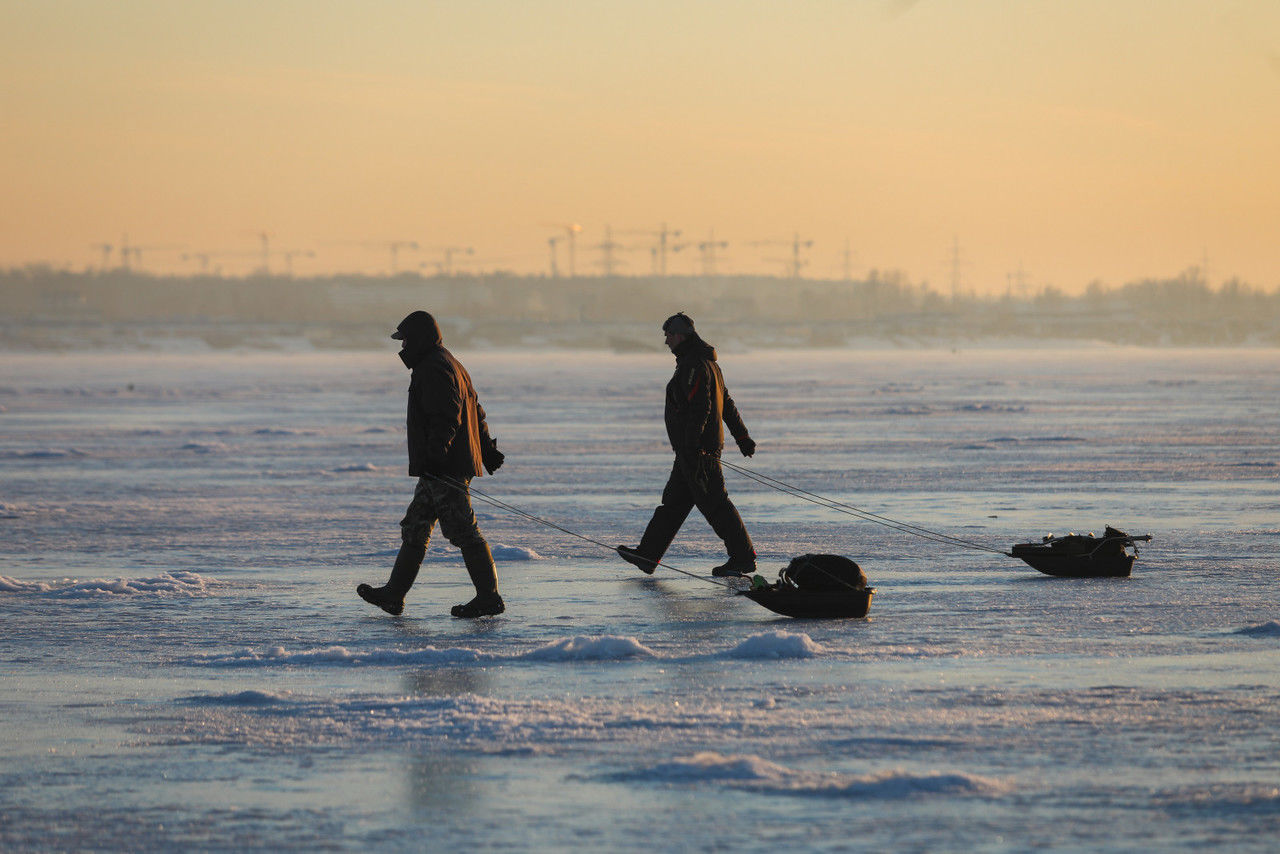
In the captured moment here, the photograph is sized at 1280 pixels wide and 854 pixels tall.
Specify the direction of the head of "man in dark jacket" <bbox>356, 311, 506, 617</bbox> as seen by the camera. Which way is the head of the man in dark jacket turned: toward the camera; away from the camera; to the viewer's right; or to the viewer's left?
to the viewer's left

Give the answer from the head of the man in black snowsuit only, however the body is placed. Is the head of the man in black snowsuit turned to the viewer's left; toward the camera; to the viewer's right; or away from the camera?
to the viewer's left

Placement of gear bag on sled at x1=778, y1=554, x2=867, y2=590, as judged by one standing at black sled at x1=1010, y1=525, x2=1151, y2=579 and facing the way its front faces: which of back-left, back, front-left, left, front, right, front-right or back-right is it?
front-left

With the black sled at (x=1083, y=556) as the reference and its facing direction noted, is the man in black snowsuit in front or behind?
in front

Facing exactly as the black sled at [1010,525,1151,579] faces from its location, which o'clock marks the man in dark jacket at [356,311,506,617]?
The man in dark jacket is roughly at 11 o'clock from the black sled.

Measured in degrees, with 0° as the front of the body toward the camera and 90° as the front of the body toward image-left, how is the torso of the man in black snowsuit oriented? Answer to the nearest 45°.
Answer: approximately 90°

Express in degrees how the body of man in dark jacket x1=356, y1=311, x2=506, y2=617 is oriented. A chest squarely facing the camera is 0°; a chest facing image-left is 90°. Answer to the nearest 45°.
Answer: approximately 90°

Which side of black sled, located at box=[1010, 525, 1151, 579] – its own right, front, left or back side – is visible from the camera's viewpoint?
left
